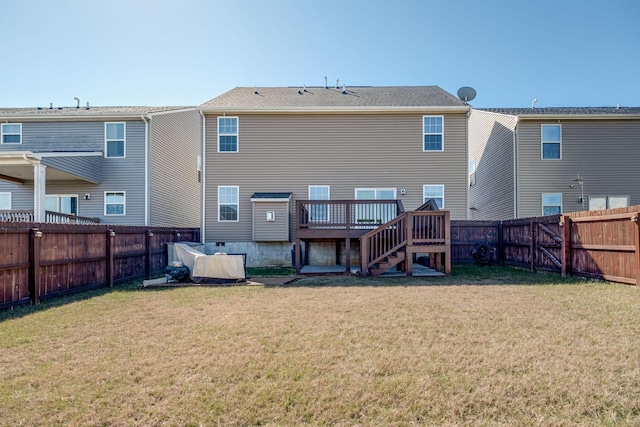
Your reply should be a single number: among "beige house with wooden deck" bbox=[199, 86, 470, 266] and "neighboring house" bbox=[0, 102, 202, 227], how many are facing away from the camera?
2

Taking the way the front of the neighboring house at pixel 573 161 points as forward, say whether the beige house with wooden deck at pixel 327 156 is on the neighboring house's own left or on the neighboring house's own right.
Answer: on the neighboring house's own left

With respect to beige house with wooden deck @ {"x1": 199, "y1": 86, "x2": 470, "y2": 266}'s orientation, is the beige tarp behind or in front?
behind

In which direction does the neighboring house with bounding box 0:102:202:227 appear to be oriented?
away from the camera

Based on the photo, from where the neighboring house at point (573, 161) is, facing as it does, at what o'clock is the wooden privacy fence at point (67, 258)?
The wooden privacy fence is roughly at 7 o'clock from the neighboring house.

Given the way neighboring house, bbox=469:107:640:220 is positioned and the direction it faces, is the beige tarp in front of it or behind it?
behind

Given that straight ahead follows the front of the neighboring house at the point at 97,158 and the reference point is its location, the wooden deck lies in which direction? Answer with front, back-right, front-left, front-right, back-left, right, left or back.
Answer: back-right

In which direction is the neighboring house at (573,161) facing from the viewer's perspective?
away from the camera

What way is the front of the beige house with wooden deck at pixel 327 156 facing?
away from the camera

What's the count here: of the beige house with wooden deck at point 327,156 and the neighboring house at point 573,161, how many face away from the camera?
2

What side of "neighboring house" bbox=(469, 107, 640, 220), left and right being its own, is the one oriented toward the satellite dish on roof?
left

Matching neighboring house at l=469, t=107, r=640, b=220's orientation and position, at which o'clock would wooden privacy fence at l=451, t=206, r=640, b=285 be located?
The wooden privacy fence is roughly at 6 o'clock from the neighboring house.

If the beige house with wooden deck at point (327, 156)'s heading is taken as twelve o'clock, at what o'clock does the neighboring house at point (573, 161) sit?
the neighboring house at point (573, 161) is roughly at 3 o'clock from the beige house with wooden deck at point (327, 156).
